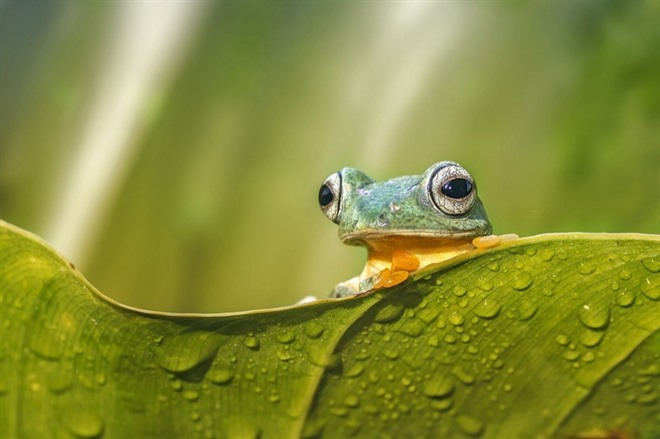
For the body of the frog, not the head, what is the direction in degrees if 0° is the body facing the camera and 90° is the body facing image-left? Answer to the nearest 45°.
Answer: approximately 45°
